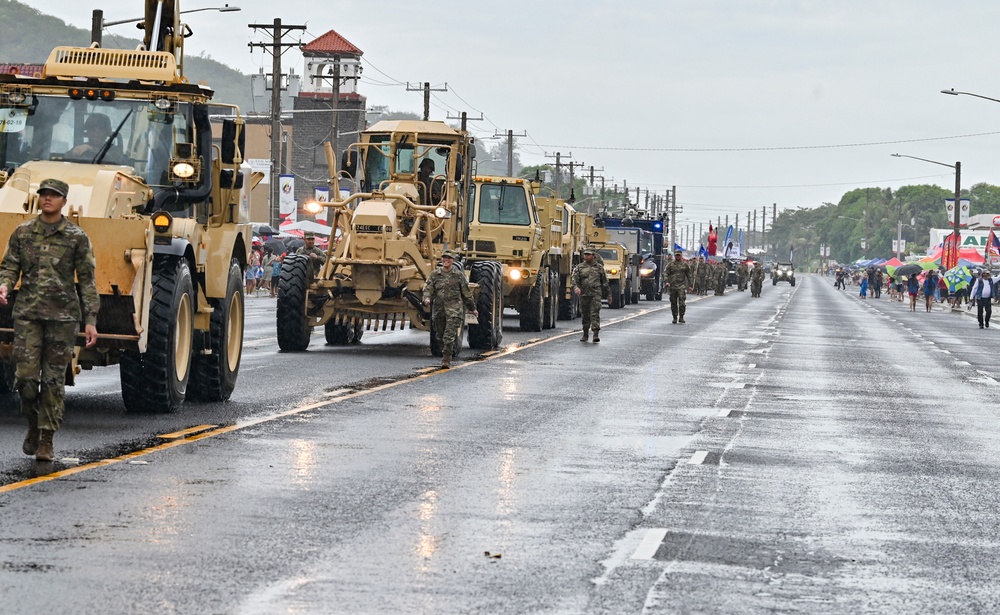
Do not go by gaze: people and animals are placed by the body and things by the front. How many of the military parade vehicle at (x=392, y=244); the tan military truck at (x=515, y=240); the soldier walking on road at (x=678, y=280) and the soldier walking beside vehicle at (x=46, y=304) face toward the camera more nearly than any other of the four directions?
4

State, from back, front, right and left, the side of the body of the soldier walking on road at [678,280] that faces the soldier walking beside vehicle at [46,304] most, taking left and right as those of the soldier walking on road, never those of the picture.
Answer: front

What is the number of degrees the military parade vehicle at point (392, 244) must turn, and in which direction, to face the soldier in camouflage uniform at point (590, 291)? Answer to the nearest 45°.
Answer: approximately 135° to its left

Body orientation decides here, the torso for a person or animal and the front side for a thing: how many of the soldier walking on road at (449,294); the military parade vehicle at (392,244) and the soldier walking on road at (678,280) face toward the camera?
3

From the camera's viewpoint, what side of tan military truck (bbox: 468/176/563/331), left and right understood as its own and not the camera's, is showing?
front

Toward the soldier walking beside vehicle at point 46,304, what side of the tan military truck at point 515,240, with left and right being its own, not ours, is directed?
front

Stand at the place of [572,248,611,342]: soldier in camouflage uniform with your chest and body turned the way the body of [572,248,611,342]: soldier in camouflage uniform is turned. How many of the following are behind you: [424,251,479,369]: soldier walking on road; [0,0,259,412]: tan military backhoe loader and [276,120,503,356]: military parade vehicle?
0

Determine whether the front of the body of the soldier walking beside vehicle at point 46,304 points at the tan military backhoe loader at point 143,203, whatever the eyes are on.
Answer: no

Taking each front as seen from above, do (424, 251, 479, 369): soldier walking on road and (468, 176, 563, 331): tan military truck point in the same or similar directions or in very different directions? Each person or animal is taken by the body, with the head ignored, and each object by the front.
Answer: same or similar directions

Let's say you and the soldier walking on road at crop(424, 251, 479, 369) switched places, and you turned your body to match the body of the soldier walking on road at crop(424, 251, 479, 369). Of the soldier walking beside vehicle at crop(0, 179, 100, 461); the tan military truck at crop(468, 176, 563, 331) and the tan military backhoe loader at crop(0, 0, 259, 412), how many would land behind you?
1

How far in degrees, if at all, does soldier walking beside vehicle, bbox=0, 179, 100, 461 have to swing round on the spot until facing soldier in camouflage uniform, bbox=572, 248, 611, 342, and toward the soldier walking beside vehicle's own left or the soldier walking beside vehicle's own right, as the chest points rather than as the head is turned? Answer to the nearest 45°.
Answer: approximately 135° to the soldier walking beside vehicle's own left

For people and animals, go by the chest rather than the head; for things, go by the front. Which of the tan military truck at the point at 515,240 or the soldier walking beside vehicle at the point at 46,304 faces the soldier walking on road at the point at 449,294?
the tan military truck

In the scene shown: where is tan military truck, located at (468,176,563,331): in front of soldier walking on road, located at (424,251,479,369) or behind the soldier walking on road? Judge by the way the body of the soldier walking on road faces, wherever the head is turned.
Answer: behind

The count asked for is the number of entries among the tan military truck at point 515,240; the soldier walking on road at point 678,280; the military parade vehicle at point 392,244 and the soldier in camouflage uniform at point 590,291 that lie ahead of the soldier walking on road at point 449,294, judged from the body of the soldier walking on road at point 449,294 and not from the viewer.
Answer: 0

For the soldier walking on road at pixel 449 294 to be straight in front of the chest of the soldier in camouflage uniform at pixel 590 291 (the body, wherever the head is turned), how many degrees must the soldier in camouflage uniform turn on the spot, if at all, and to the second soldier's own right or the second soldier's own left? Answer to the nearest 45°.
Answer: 0° — they already face them

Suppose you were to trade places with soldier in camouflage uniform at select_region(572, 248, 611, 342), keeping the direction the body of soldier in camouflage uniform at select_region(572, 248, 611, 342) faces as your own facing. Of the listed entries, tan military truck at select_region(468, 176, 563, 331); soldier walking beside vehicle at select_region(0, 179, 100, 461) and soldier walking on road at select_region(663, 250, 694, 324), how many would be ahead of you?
1

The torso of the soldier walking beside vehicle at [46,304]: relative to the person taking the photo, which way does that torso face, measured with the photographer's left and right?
facing the viewer
